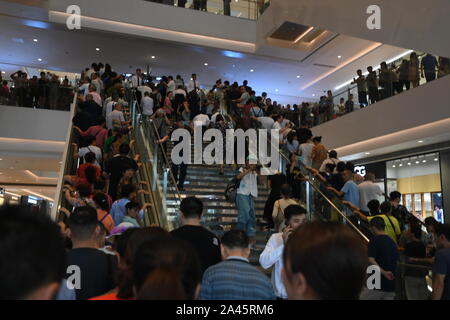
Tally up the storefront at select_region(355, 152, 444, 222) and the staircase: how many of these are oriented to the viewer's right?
0

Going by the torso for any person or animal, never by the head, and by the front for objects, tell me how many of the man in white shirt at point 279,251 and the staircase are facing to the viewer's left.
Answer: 0

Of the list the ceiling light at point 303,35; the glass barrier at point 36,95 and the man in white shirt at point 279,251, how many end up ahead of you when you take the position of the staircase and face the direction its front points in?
1

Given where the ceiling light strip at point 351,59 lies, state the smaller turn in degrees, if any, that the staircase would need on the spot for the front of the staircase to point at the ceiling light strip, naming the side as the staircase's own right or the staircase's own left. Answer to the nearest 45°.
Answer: approximately 135° to the staircase's own left

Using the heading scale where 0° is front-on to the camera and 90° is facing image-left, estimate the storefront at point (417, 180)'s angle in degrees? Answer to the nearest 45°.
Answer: approximately 45°

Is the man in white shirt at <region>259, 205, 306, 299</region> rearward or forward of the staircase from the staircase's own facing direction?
forward

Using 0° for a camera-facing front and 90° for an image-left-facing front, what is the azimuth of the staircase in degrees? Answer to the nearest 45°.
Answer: approximately 0°

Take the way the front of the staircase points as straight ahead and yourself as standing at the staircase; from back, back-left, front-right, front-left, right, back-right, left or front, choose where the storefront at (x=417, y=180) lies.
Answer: back-left
